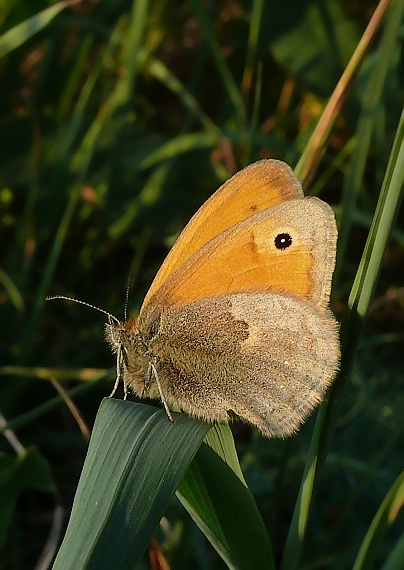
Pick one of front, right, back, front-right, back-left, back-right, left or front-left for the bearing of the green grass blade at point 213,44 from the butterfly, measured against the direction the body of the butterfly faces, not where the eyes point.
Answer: right

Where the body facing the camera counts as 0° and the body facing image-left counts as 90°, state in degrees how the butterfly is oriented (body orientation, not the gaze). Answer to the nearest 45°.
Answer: approximately 90°
